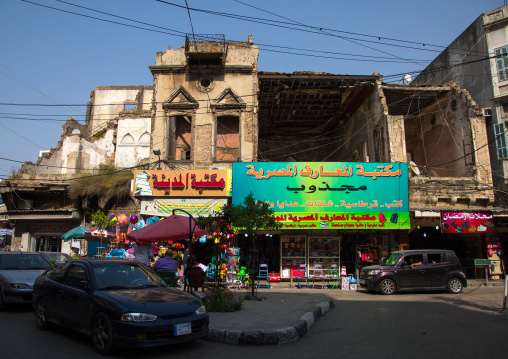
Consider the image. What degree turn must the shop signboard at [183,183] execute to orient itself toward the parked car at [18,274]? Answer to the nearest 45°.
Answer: approximately 45° to its right

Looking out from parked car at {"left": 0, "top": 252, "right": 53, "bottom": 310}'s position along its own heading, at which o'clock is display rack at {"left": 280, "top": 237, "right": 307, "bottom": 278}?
The display rack is roughly at 10 o'clock from the parked car.

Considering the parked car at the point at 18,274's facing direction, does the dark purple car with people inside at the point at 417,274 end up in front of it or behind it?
in front

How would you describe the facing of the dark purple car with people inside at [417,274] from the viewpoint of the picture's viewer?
facing to the left of the viewer

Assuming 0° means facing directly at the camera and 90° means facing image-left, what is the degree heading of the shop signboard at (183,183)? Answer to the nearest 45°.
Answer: approximately 0°

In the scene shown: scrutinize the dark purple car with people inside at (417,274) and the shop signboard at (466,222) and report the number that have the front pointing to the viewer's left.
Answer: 1

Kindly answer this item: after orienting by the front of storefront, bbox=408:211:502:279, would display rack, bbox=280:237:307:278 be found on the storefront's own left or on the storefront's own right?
on the storefront's own right

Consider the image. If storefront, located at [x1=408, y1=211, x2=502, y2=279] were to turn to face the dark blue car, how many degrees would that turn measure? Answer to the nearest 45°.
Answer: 0° — it already faces it

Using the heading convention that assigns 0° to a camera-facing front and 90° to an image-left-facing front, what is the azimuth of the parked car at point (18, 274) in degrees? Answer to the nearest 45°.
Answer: approximately 315°
